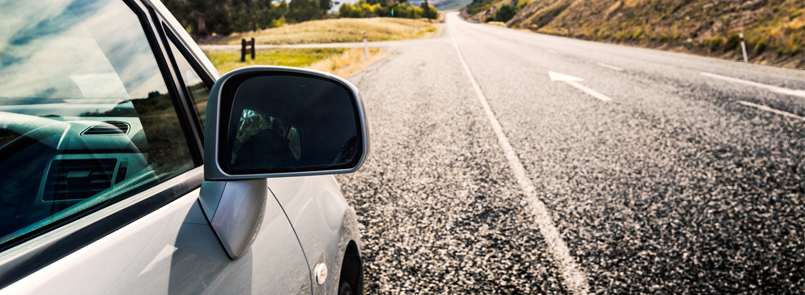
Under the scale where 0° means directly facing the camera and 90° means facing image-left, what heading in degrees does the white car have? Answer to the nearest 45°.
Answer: approximately 225°

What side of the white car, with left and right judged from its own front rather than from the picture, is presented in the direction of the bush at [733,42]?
front

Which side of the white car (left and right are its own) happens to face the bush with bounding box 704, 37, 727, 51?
front
